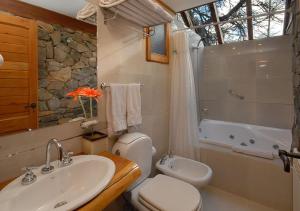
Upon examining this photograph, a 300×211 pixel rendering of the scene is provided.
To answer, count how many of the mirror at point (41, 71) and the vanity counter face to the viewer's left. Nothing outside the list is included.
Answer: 0

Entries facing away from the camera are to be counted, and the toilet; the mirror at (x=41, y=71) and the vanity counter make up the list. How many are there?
0

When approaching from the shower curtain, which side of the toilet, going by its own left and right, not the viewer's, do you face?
left

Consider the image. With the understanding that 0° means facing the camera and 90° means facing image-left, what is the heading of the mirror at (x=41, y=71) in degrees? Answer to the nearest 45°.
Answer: approximately 315°

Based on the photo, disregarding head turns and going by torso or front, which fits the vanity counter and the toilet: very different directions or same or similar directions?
same or similar directions

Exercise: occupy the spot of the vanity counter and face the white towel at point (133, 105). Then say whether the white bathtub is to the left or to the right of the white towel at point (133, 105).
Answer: right

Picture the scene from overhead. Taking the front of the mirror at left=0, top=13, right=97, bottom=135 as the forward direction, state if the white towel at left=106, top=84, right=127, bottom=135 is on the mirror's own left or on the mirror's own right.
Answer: on the mirror's own left

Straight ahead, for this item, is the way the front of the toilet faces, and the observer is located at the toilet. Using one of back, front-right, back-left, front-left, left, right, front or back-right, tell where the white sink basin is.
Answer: right

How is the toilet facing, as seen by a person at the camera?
facing the viewer and to the right of the viewer

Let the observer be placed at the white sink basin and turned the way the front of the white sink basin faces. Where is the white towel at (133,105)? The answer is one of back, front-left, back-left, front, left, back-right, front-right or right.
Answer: left

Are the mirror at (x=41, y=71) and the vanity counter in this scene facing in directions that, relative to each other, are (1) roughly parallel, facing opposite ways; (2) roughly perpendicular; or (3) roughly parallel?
roughly parallel

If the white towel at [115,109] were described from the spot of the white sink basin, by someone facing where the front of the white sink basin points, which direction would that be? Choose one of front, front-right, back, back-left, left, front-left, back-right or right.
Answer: left

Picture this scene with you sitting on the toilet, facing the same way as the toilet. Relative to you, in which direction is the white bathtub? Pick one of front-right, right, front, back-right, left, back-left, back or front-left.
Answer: left
